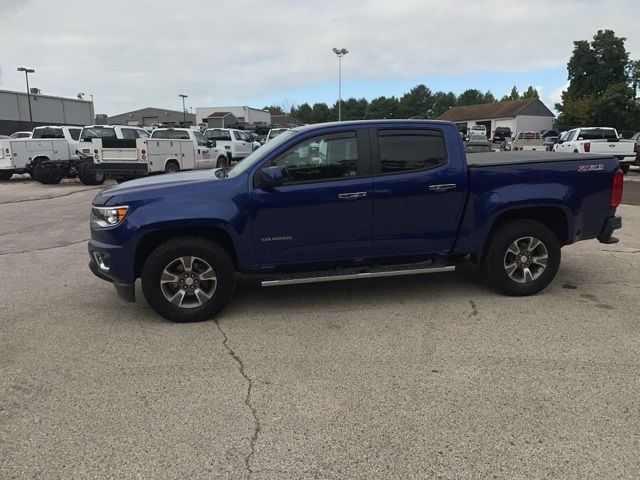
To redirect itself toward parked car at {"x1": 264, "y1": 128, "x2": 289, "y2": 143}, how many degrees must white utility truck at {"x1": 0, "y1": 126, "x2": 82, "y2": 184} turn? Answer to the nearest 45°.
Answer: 0° — it already faces it

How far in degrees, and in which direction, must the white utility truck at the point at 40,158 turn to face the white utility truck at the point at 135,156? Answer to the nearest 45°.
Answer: approximately 90° to its right

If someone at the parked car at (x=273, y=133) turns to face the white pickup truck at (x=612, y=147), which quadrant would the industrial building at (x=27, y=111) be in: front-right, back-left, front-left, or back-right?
back-left

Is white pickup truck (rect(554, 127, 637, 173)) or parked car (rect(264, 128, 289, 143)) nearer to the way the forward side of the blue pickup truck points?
the parked car

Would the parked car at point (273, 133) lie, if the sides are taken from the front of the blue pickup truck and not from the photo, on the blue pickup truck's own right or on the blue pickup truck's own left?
on the blue pickup truck's own right

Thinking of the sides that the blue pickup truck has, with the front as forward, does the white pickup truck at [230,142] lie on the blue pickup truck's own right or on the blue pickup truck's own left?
on the blue pickup truck's own right

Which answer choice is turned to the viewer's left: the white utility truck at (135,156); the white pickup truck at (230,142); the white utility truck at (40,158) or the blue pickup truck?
the blue pickup truck

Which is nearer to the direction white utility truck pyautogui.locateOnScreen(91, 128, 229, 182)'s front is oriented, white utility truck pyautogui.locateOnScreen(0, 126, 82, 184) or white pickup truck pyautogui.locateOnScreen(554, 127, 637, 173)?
the white pickup truck

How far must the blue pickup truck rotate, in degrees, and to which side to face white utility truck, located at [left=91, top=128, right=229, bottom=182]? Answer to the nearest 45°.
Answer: approximately 45° to its right

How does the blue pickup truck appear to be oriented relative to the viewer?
to the viewer's left

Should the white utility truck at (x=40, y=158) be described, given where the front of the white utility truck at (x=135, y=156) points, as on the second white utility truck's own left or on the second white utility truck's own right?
on the second white utility truck's own left

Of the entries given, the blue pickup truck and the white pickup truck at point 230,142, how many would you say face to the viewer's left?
1
